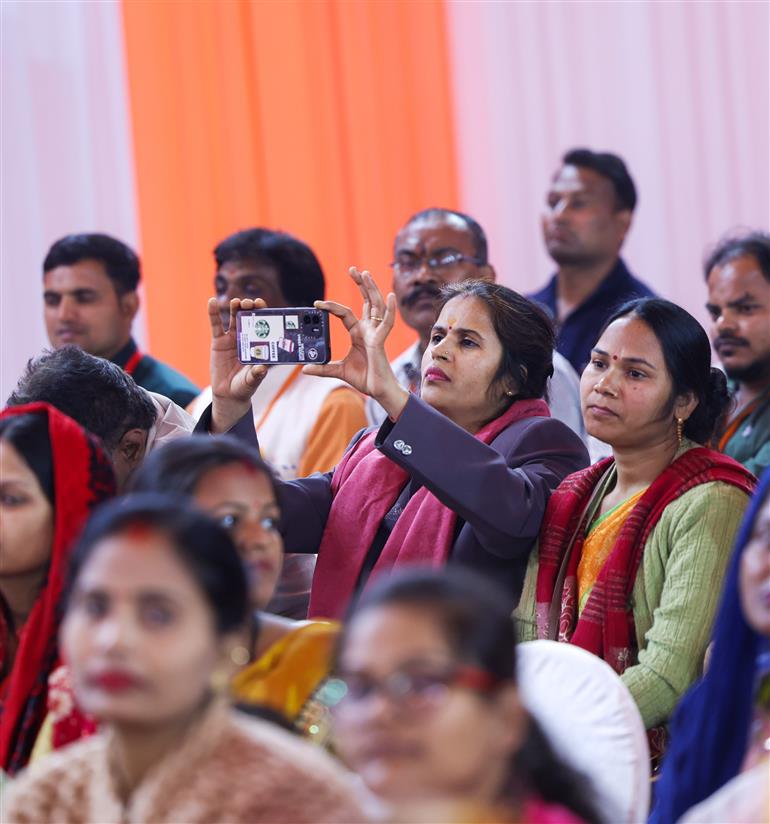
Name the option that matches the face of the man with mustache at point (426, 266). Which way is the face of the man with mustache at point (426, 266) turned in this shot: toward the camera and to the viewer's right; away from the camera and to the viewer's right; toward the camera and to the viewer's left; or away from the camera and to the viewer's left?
toward the camera and to the viewer's left

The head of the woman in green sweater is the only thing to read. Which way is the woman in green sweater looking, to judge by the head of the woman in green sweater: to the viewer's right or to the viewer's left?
to the viewer's left

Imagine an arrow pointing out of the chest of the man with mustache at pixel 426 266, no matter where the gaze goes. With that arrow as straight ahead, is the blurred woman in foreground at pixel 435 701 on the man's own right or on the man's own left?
on the man's own left

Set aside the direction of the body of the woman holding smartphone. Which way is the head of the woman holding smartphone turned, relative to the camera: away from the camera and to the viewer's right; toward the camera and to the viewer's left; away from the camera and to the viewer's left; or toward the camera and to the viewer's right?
toward the camera and to the viewer's left

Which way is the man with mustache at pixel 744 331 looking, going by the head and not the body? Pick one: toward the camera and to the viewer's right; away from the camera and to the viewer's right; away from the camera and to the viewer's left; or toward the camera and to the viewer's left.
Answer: toward the camera and to the viewer's left

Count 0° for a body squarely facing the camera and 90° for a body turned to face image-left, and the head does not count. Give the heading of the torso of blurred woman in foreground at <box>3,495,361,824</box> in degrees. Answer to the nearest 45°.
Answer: approximately 45°

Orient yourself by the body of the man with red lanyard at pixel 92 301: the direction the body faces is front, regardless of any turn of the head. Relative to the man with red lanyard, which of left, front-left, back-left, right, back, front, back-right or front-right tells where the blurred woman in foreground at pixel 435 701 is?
front-left

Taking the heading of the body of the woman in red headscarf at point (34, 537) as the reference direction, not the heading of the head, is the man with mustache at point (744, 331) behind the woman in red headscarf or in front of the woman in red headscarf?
behind

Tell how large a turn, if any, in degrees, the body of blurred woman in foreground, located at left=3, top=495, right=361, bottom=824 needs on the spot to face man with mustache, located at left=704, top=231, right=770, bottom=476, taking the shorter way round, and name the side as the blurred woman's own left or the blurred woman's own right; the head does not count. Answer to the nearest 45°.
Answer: approximately 180°

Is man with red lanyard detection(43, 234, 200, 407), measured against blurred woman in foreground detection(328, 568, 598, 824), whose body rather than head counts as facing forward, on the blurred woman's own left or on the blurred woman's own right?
on the blurred woman's own right

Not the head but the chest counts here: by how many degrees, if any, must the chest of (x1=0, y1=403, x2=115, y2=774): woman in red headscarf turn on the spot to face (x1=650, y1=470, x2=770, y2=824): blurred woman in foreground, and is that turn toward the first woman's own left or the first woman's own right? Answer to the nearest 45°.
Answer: approximately 90° to the first woman's own left
